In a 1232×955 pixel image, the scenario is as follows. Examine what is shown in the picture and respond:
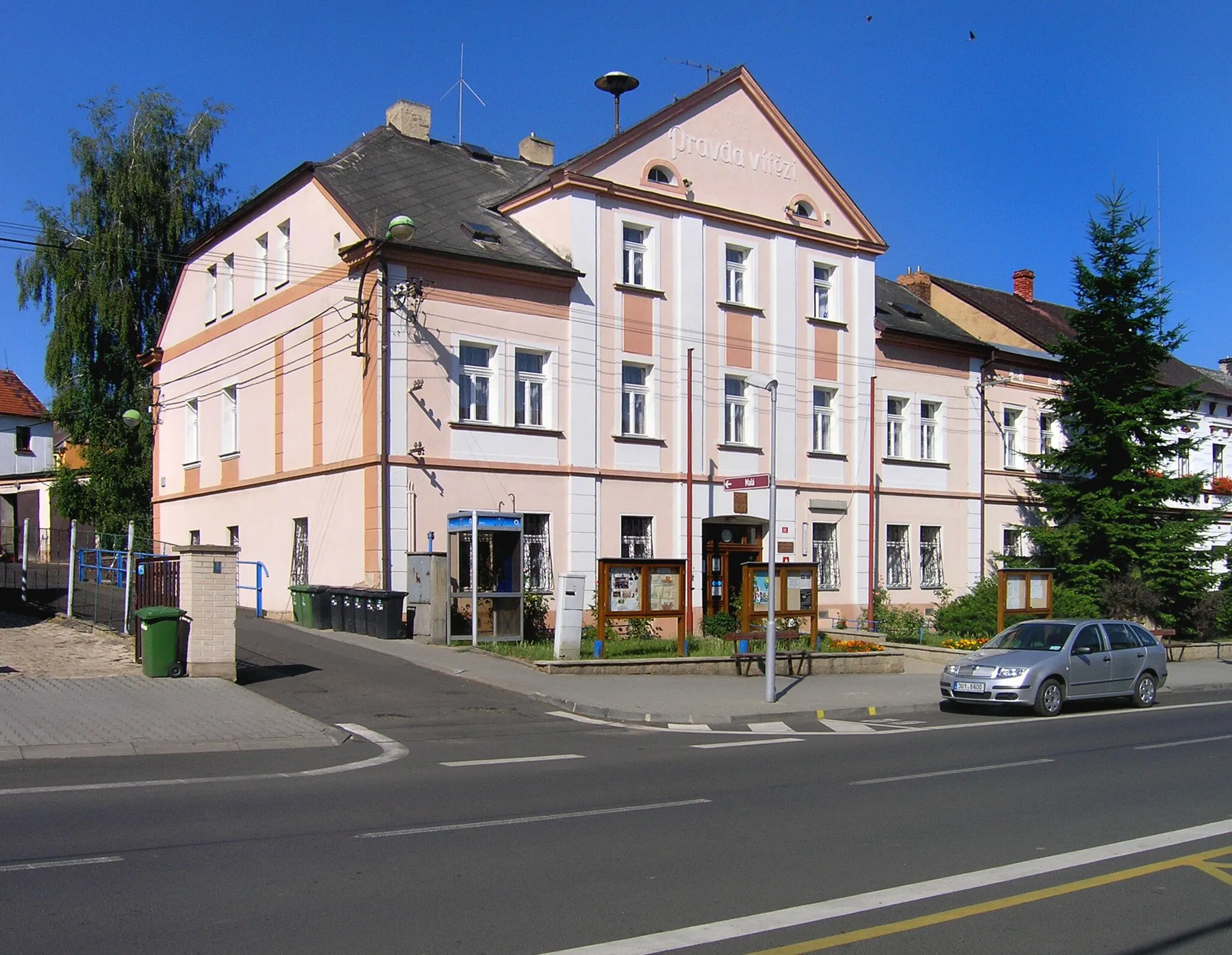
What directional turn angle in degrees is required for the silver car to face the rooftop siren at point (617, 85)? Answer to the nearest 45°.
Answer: approximately 90° to its right

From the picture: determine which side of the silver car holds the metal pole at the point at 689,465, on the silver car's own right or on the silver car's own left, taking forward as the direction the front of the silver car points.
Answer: on the silver car's own right

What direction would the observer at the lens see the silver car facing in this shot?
facing the viewer and to the left of the viewer

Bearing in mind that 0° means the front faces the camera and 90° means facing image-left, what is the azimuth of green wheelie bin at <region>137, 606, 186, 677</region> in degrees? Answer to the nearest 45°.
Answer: approximately 45°

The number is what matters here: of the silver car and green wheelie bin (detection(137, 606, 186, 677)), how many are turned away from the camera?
0

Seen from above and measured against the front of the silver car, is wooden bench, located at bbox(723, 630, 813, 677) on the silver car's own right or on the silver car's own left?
on the silver car's own right

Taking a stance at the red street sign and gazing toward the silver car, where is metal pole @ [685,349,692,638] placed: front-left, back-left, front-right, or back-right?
back-left

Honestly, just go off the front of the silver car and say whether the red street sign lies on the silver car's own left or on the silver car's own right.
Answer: on the silver car's own right

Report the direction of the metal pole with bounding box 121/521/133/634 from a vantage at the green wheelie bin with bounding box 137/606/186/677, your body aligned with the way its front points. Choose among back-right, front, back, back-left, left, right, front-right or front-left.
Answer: back-right
